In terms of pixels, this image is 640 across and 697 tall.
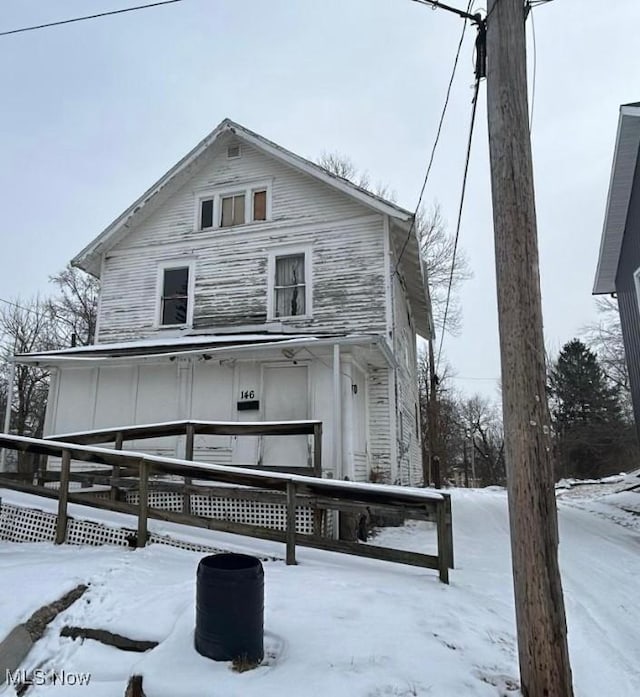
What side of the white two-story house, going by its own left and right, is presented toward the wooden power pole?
front

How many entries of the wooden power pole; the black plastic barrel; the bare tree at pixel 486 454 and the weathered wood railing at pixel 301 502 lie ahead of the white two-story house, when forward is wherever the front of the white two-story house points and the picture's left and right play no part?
3

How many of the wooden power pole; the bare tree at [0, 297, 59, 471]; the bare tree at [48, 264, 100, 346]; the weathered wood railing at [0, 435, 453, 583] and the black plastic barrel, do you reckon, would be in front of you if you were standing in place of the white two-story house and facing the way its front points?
3

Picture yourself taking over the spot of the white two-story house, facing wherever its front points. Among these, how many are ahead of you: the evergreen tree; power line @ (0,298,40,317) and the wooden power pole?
1

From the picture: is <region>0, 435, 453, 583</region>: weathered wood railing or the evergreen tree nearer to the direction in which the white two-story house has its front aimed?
the weathered wood railing

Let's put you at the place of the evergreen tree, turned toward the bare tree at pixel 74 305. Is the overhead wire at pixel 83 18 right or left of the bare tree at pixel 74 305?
left

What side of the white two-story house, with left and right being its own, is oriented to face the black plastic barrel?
front

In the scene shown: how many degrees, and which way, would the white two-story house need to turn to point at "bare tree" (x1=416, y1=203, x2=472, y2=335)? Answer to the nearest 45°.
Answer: approximately 135° to its left

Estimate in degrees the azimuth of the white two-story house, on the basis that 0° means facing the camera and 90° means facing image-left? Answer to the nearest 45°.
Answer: approximately 0°

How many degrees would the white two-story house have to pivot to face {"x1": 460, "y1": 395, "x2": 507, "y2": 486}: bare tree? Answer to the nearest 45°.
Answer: approximately 135° to its left

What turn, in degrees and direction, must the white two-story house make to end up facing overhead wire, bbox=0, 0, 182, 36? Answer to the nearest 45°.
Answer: approximately 45° to its right

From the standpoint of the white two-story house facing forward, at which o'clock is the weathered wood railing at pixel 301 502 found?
The weathered wood railing is roughly at 12 o'clock from the white two-story house.

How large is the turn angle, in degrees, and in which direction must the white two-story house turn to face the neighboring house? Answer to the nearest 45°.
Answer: approximately 90° to its left

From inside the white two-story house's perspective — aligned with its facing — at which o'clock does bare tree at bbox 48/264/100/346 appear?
The bare tree is roughly at 5 o'clock from the white two-story house.
